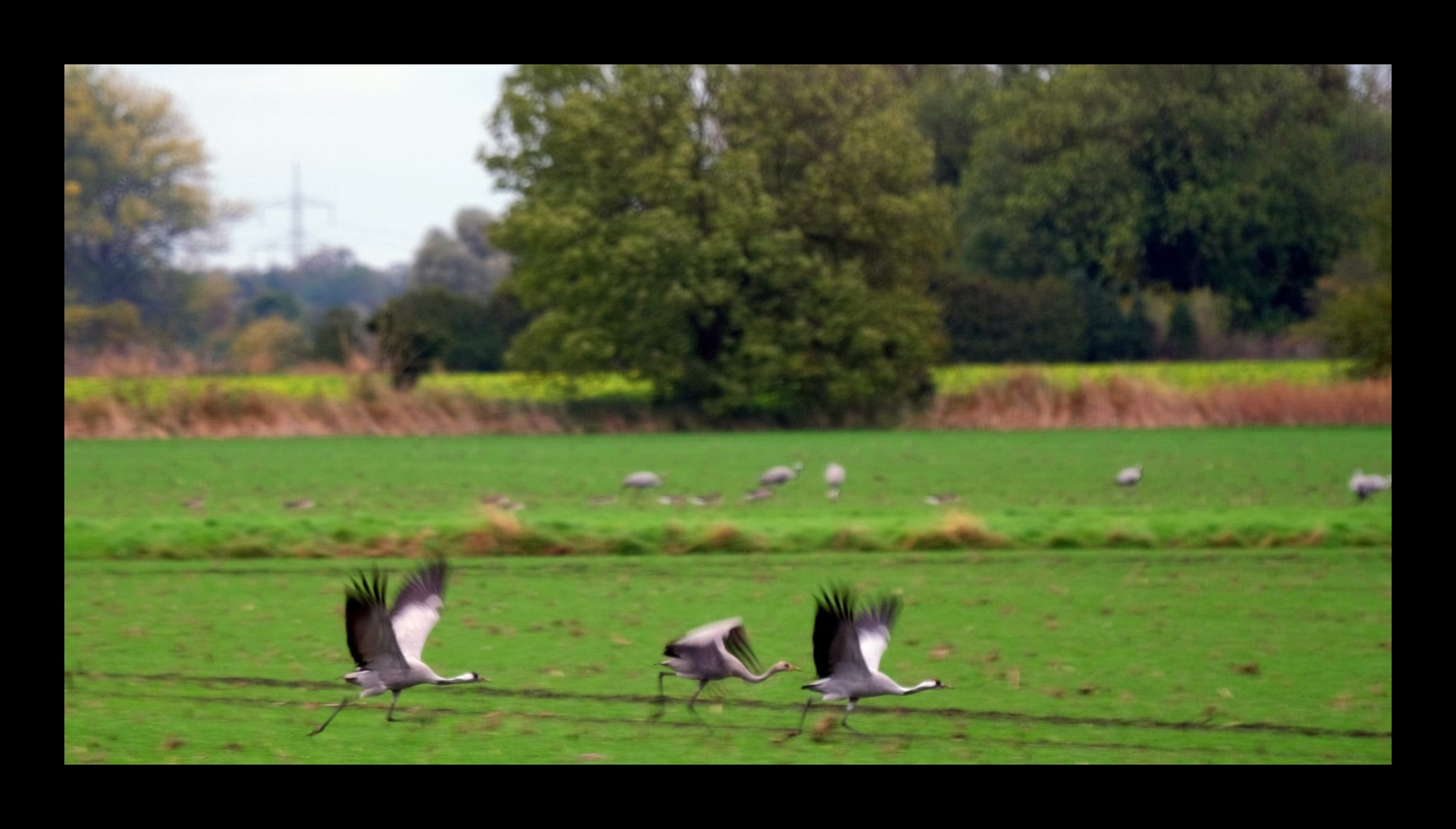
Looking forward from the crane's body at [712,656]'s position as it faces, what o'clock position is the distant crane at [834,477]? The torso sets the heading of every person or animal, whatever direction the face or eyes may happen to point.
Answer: The distant crane is roughly at 9 o'clock from the crane's body.

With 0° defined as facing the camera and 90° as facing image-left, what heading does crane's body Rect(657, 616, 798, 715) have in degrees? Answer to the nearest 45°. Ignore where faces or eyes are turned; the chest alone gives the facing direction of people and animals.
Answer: approximately 270°

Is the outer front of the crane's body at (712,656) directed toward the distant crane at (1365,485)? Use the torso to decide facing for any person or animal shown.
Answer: no

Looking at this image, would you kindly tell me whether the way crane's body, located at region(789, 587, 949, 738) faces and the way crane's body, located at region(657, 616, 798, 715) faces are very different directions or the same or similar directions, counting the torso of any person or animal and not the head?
same or similar directions

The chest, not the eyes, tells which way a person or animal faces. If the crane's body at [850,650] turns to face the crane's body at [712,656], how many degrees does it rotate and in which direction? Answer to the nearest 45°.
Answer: approximately 135° to its left

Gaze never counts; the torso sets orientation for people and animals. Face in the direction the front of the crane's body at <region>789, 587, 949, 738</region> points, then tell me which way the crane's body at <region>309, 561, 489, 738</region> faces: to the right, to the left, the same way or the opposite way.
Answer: the same way

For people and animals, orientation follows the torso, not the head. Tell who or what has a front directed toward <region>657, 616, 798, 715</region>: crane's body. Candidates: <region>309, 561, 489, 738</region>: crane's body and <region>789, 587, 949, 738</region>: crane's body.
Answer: <region>309, 561, 489, 738</region>: crane's body

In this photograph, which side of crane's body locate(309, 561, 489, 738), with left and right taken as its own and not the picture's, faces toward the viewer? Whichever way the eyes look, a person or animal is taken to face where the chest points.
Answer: right

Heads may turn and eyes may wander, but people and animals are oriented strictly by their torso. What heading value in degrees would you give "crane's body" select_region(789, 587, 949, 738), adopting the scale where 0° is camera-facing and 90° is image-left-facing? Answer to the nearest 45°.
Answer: approximately 270°

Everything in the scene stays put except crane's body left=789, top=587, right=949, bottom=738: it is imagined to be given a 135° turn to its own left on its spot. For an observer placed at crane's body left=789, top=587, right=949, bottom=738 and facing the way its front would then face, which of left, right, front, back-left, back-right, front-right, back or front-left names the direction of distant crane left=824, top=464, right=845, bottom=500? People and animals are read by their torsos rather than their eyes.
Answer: front-right

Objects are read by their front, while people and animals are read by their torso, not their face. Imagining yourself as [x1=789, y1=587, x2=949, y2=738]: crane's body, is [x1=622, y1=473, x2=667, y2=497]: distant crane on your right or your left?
on your left

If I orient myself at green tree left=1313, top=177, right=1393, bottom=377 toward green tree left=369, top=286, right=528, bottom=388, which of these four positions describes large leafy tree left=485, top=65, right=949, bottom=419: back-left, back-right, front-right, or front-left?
front-left

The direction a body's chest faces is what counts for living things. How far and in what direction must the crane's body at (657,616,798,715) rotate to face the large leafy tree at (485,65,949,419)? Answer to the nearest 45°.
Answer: approximately 90° to its left

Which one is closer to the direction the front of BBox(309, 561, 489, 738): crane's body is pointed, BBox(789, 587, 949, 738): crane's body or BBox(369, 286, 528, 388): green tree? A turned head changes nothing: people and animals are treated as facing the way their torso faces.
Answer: the crane's body

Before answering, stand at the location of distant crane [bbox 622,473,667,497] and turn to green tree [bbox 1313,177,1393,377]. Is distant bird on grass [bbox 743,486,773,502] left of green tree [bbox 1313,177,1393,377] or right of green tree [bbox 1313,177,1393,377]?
right

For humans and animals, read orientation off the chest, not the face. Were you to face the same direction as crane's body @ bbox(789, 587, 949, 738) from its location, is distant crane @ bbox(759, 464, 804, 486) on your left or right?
on your left

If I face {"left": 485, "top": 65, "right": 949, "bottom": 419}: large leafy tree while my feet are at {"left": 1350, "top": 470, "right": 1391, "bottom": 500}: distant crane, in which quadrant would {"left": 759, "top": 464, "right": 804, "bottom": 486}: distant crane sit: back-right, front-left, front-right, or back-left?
front-left

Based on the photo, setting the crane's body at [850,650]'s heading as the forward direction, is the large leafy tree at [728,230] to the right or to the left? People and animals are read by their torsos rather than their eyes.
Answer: on its left

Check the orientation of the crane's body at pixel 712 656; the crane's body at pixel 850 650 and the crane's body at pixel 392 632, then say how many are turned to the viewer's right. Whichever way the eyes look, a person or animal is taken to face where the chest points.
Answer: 3

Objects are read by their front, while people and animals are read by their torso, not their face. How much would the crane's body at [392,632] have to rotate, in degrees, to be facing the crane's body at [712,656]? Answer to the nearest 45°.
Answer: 0° — it already faces it
